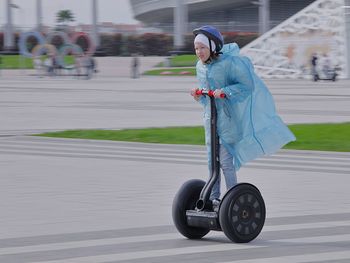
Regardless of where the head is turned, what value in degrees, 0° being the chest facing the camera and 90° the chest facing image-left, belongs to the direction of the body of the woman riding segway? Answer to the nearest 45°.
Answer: approximately 45°

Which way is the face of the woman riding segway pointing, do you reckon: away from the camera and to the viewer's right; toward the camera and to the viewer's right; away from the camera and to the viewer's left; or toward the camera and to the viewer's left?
toward the camera and to the viewer's left
